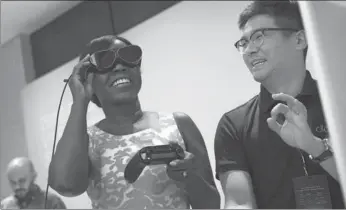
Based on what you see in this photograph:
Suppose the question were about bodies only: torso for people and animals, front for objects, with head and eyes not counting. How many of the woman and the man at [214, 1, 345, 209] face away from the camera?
0

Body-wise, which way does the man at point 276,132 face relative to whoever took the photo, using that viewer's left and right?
facing the viewer and to the left of the viewer

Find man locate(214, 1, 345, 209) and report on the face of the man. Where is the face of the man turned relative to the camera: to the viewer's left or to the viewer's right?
to the viewer's left

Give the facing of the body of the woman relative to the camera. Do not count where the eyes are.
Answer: toward the camera
